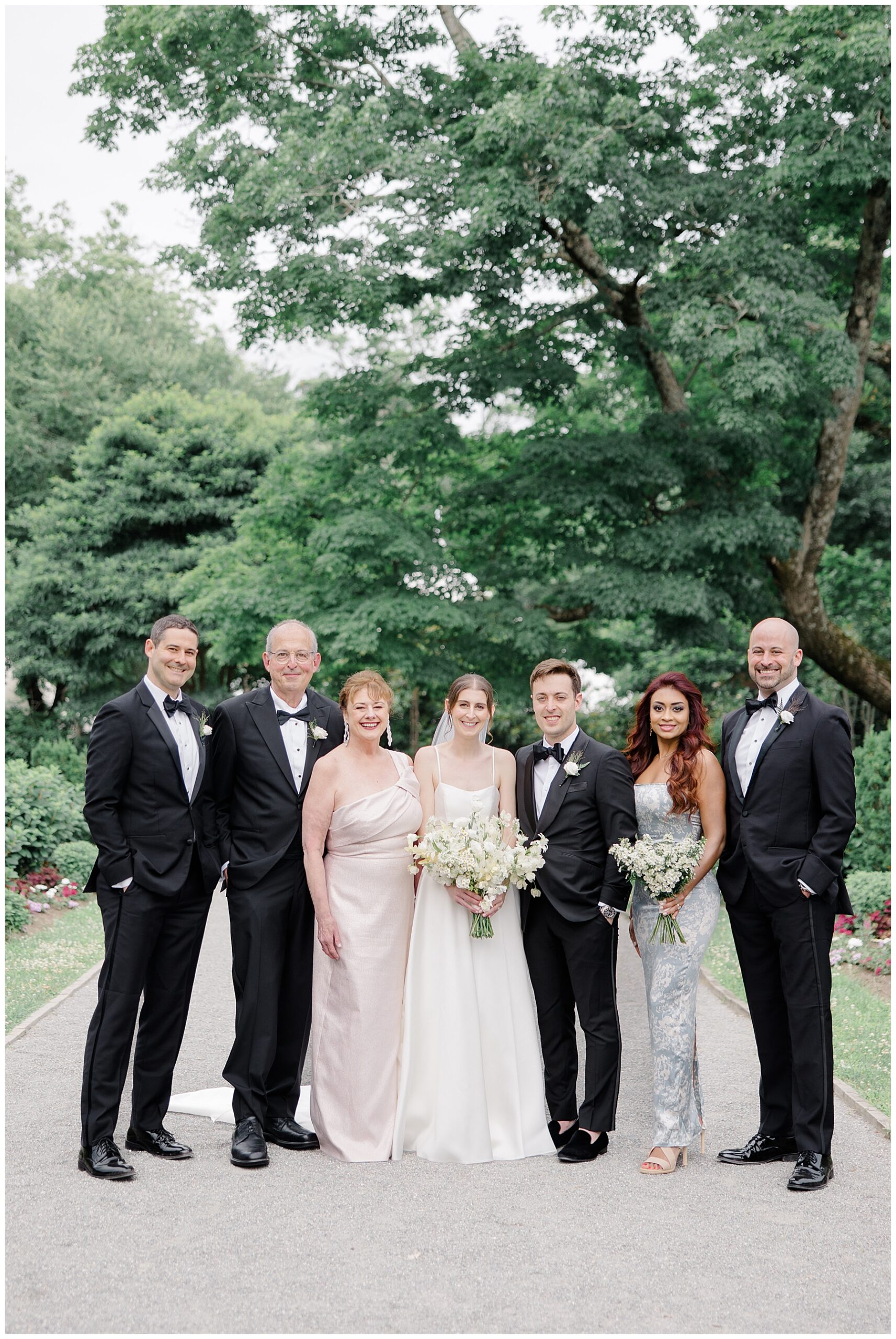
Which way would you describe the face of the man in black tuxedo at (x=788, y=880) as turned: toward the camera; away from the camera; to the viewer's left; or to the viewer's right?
toward the camera

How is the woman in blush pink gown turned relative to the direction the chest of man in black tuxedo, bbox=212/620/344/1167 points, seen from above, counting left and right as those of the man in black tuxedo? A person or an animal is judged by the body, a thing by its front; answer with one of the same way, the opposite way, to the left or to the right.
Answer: the same way

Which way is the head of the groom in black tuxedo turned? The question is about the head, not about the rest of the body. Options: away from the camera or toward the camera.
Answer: toward the camera

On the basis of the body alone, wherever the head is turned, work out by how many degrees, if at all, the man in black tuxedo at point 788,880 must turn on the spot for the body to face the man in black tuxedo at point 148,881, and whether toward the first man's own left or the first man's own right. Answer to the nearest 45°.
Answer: approximately 45° to the first man's own right

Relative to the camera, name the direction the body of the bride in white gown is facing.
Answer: toward the camera

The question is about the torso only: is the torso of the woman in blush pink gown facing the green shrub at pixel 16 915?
no

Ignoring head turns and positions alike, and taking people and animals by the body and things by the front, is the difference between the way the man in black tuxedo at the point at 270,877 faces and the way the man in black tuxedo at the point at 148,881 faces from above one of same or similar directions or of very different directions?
same or similar directions

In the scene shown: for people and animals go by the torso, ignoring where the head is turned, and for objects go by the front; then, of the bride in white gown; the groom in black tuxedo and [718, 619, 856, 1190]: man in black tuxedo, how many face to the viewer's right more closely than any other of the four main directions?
0

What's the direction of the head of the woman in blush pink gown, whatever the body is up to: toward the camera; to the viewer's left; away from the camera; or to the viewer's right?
toward the camera

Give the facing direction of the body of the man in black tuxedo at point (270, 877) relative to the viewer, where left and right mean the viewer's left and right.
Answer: facing the viewer and to the right of the viewer

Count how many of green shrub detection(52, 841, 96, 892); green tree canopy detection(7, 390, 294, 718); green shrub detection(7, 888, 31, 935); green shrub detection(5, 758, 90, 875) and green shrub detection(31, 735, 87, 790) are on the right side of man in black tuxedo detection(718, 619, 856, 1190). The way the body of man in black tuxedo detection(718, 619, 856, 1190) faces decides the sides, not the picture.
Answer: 5

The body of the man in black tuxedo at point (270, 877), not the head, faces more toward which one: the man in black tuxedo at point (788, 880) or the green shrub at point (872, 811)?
the man in black tuxedo

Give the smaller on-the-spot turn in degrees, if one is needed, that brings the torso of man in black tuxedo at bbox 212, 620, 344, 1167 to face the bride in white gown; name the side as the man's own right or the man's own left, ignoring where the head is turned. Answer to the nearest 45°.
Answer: approximately 45° to the man's own left

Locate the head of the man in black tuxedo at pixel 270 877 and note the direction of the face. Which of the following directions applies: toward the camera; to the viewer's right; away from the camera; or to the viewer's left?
toward the camera

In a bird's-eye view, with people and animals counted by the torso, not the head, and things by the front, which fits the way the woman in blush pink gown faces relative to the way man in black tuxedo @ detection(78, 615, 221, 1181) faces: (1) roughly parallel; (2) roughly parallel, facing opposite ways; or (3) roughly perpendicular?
roughly parallel

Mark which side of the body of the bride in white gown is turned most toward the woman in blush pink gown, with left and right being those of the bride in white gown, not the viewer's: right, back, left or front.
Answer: right

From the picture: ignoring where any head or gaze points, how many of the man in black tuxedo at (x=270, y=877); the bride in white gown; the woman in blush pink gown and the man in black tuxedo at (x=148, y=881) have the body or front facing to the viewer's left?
0

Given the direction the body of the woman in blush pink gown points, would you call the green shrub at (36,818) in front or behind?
behind

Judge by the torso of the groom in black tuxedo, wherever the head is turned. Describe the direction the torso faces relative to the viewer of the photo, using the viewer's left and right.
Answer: facing the viewer and to the left of the viewer
